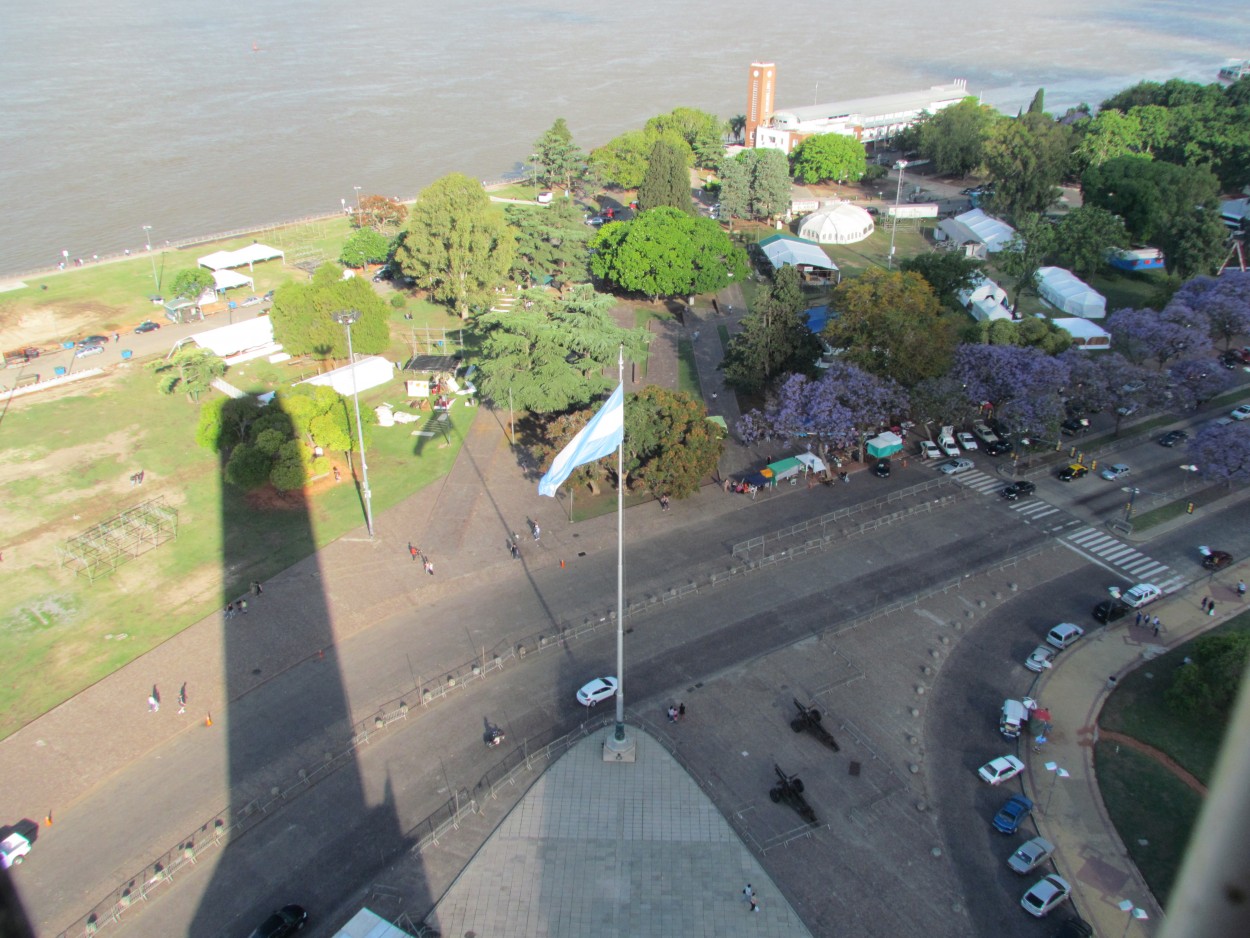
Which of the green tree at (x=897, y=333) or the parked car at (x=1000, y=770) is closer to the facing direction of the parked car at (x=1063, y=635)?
the green tree

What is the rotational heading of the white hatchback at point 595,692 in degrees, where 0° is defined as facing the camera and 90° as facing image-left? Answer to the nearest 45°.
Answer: approximately 225°

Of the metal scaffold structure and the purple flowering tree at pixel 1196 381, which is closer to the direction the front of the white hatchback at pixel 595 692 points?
the purple flowering tree

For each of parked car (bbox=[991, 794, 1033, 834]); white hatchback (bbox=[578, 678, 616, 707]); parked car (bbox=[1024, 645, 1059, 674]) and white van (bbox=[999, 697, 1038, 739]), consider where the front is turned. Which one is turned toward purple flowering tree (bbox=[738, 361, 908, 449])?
the white hatchback

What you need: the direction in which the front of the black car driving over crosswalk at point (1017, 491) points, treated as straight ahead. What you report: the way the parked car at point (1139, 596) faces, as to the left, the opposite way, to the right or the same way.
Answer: the opposite way

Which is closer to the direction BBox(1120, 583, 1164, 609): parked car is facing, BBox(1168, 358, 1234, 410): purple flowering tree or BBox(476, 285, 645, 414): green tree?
the purple flowering tree

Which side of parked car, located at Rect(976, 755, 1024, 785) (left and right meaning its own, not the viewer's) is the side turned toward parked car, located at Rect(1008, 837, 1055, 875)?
right
